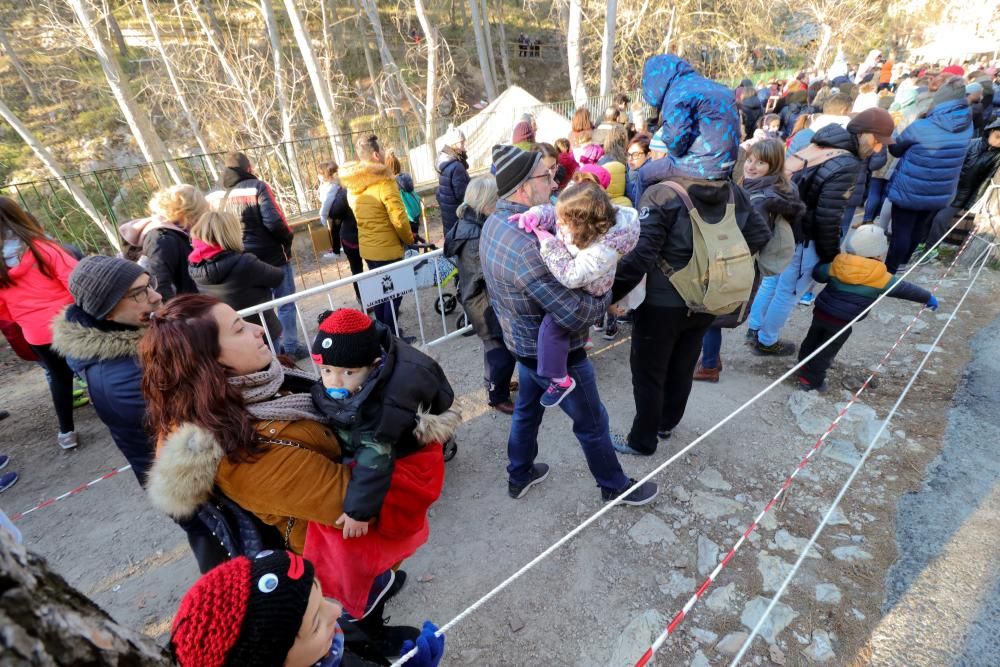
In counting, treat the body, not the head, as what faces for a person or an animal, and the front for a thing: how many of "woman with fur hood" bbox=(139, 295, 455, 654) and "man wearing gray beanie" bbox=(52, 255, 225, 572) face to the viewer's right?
2

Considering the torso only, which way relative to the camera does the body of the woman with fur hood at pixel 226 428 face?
to the viewer's right

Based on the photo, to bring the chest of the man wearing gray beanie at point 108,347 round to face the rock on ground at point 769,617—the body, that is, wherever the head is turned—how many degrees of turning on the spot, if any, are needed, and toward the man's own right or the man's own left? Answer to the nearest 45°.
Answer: approximately 45° to the man's own right

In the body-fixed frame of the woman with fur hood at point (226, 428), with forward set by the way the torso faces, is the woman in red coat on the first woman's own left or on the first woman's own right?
on the first woman's own left

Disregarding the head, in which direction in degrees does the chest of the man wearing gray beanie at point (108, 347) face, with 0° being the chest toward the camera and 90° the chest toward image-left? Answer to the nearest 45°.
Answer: approximately 270°

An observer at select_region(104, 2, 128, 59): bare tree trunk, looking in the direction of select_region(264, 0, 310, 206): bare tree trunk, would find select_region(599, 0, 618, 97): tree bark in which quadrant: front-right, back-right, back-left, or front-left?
front-left

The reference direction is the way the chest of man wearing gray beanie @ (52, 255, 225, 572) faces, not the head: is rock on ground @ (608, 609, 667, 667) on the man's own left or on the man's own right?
on the man's own right

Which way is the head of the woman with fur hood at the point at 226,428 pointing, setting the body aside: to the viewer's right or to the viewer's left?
to the viewer's right

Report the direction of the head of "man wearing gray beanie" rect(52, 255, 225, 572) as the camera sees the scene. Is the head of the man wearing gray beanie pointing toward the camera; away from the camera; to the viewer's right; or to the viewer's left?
to the viewer's right

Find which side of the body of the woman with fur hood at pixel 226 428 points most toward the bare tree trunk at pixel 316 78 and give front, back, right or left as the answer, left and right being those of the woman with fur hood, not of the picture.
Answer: left

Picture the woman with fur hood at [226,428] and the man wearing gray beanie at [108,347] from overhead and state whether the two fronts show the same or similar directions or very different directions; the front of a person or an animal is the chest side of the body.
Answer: same or similar directions

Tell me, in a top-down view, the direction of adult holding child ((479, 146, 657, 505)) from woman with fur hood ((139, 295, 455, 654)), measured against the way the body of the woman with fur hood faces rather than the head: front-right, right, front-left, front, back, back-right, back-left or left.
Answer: front

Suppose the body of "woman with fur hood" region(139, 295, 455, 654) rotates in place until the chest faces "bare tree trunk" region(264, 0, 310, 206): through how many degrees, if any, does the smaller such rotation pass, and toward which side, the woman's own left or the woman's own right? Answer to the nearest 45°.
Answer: approximately 90° to the woman's own left

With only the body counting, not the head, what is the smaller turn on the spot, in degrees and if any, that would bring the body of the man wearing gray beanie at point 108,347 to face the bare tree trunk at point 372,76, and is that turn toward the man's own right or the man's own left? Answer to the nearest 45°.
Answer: approximately 45° to the man's own left

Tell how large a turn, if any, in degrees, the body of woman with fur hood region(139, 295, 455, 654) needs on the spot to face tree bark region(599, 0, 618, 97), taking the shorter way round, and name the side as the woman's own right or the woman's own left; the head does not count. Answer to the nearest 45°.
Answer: approximately 45° to the woman's own left
